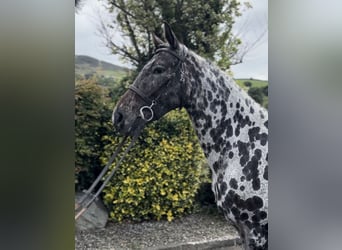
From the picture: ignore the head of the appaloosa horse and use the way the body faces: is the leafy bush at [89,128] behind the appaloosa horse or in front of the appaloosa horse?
in front

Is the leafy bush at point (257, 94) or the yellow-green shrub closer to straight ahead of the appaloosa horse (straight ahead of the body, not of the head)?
the yellow-green shrub

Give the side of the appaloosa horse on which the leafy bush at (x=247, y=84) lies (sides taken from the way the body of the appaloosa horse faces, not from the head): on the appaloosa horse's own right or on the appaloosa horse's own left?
on the appaloosa horse's own right

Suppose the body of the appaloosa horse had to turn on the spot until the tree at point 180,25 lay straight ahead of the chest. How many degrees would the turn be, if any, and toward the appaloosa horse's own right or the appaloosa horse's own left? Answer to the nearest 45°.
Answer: approximately 90° to the appaloosa horse's own right

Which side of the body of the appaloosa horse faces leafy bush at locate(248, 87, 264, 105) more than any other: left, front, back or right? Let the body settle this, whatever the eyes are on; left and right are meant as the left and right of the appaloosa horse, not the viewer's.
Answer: right

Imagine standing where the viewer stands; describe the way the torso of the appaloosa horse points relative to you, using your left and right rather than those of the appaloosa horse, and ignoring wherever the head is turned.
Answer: facing to the left of the viewer
